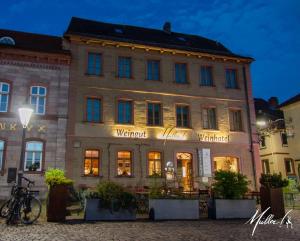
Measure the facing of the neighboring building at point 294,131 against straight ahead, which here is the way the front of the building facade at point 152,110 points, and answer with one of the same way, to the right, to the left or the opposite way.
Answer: to the right

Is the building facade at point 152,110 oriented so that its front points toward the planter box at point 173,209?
yes

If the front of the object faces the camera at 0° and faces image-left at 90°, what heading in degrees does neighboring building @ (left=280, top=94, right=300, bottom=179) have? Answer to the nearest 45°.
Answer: approximately 45°

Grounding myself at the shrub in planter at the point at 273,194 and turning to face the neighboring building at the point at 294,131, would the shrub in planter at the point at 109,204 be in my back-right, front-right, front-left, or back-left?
back-left

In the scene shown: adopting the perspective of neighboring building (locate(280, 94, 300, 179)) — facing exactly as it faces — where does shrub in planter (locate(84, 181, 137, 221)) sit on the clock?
The shrub in planter is roughly at 11 o'clock from the neighboring building.

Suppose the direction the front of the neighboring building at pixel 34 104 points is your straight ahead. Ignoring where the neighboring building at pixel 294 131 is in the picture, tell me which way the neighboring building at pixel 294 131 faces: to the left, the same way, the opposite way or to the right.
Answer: to the right

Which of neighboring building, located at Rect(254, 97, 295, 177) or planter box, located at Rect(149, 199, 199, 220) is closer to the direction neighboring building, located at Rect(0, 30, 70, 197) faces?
the planter box

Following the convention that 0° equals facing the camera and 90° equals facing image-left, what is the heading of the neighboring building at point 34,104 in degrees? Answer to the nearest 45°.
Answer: approximately 0°

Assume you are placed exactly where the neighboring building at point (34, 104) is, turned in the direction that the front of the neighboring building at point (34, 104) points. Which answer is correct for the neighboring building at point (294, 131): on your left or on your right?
on your left

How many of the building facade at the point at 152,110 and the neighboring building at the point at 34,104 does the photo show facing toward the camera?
2
